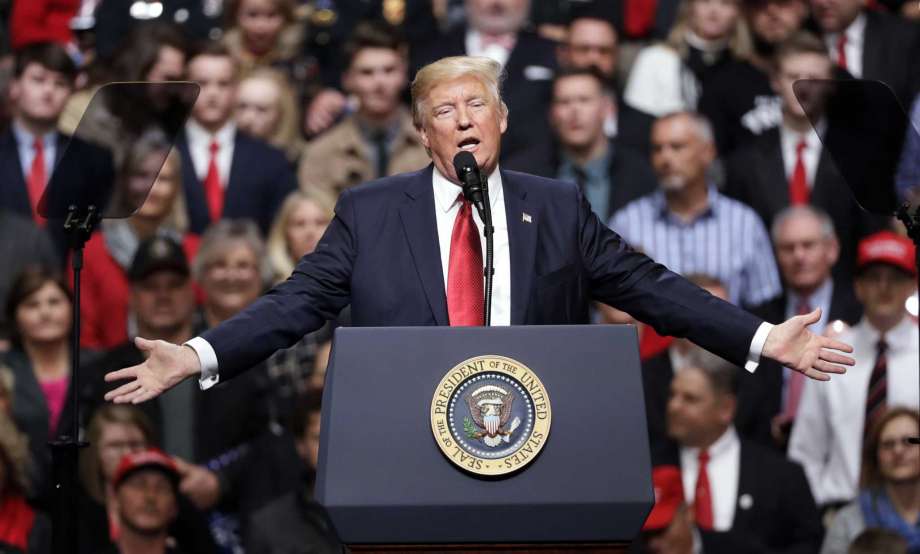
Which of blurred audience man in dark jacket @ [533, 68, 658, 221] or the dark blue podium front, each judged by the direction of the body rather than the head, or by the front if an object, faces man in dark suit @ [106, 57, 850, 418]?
the blurred audience man in dark jacket

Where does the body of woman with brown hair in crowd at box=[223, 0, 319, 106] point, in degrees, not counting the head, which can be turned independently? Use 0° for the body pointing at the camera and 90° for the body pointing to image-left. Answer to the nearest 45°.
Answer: approximately 0°

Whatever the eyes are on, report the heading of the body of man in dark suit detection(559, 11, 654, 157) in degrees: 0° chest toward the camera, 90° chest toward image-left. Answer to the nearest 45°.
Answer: approximately 0°

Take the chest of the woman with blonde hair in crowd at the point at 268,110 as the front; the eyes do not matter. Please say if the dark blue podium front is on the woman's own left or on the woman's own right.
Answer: on the woman's own left

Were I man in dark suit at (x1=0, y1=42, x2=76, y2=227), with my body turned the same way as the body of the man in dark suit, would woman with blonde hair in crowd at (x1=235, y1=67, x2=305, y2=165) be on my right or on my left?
on my left

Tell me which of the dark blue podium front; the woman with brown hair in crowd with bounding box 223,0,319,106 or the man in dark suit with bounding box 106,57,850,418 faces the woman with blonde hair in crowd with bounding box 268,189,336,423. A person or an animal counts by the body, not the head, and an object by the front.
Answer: the woman with brown hair in crowd with bounding box 223,0,319,106

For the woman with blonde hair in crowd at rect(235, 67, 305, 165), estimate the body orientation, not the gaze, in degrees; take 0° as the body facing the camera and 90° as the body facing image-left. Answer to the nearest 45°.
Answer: approximately 45°

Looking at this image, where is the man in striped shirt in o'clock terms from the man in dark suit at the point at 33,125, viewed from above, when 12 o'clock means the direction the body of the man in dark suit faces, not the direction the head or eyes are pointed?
The man in striped shirt is roughly at 10 o'clock from the man in dark suit.

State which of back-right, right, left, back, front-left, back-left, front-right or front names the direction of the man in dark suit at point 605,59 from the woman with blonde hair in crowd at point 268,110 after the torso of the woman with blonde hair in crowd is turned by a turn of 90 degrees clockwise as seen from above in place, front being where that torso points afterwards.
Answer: back-right
